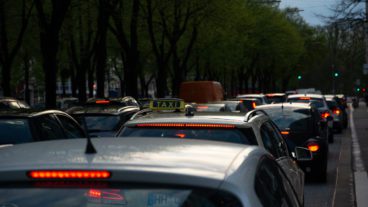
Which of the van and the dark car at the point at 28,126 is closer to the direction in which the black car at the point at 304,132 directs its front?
the van

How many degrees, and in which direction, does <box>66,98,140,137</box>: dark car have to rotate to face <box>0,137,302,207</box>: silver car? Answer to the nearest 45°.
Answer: approximately 180°

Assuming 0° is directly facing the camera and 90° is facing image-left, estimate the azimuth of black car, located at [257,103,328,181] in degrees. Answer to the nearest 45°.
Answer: approximately 180°

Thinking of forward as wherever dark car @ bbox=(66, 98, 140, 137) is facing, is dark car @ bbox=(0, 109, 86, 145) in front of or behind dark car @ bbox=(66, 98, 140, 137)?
behind

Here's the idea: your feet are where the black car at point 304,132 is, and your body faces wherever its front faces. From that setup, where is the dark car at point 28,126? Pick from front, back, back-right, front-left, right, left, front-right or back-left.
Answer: back-left

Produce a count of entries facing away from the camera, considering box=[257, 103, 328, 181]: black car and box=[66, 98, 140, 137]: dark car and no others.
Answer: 2

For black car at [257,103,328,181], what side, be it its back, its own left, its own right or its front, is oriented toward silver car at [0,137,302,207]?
back

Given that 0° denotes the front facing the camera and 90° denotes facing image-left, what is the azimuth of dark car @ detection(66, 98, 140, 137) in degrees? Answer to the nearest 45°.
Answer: approximately 180°
